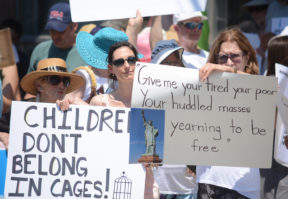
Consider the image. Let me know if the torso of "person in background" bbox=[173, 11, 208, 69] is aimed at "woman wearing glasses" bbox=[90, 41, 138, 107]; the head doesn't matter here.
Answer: no

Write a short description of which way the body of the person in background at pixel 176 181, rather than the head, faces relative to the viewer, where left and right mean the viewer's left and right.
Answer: facing the viewer and to the right of the viewer

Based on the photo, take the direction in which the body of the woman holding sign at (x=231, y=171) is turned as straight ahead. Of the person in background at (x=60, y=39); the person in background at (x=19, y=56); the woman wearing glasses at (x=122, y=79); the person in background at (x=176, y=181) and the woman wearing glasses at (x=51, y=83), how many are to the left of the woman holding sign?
0

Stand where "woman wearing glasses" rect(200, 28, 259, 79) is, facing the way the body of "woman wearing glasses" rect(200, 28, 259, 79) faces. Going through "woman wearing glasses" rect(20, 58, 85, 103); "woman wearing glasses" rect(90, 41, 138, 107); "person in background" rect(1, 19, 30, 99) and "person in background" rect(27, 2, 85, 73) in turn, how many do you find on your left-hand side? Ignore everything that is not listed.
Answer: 0

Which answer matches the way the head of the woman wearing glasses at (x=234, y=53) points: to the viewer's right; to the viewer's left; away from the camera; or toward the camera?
toward the camera

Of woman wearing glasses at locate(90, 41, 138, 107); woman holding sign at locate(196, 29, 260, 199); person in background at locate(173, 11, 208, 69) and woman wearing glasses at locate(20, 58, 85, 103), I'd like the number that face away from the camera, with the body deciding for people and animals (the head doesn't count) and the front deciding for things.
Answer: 0

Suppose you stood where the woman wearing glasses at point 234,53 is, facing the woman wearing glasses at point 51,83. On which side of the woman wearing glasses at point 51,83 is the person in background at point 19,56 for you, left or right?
right

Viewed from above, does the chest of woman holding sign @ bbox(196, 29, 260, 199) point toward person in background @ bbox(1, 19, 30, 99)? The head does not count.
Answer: no

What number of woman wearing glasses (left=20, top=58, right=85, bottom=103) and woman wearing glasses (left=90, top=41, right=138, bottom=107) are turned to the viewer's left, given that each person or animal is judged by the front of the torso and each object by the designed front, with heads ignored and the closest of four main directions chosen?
0

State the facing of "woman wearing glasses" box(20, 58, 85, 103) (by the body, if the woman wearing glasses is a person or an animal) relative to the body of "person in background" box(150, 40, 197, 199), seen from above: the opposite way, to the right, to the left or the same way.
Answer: the same way

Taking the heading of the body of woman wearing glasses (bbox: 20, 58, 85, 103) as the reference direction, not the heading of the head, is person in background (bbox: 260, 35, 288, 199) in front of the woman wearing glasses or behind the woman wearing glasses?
in front

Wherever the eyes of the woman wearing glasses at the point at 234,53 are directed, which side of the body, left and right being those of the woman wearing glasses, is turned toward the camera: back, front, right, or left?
front

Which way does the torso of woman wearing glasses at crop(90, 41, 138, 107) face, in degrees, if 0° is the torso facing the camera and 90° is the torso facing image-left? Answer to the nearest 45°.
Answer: approximately 315°

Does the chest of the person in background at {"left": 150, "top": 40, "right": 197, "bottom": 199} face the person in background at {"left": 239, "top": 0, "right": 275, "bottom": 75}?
no
